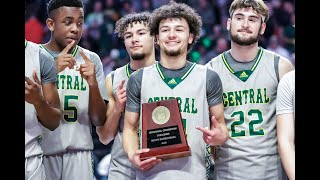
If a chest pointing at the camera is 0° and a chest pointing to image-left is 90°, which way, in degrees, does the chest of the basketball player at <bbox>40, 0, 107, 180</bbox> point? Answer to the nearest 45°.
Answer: approximately 0°

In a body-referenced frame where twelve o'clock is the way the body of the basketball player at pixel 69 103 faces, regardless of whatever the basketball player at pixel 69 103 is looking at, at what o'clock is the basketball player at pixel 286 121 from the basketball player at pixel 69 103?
the basketball player at pixel 286 121 is roughly at 10 o'clock from the basketball player at pixel 69 103.

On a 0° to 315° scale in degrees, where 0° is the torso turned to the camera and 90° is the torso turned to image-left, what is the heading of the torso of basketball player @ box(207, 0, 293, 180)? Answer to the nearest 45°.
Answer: approximately 0°

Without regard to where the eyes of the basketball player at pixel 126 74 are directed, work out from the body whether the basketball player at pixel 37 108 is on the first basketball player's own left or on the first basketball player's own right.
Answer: on the first basketball player's own right

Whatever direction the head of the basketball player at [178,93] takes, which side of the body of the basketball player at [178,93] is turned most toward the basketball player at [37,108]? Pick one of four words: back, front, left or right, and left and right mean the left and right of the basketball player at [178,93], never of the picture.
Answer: right

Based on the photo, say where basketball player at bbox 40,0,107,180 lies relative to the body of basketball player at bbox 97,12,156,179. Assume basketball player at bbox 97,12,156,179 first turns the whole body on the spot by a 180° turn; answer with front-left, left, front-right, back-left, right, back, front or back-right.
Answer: left

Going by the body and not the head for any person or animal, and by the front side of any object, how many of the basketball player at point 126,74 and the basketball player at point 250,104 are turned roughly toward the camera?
2

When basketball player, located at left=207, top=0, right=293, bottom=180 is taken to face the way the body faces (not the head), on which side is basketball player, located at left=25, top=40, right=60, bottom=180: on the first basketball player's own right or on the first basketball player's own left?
on the first basketball player's own right
